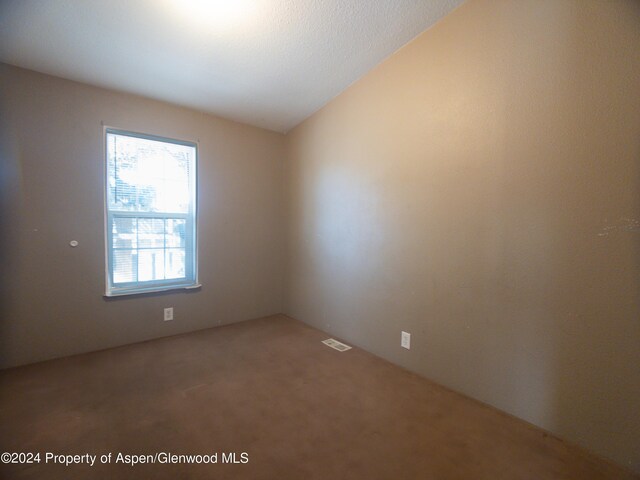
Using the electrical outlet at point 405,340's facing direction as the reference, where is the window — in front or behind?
in front

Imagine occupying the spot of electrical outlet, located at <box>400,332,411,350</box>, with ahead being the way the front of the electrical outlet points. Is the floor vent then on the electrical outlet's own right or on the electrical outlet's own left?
on the electrical outlet's own right

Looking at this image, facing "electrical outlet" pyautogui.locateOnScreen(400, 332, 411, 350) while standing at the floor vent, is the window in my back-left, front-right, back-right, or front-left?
back-right

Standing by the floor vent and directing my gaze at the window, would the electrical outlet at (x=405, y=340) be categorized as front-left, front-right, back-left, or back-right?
back-left
